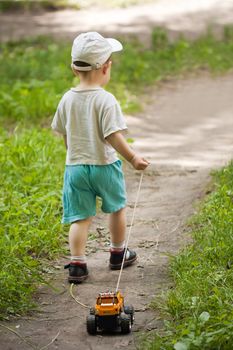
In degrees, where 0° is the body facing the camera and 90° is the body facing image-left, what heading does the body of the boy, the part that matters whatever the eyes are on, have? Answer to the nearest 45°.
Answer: approximately 225°

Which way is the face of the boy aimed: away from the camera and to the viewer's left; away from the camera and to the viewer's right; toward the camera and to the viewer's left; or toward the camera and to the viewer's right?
away from the camera and to the viewer's right

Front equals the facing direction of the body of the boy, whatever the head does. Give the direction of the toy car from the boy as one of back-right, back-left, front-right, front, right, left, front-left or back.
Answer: back-right
